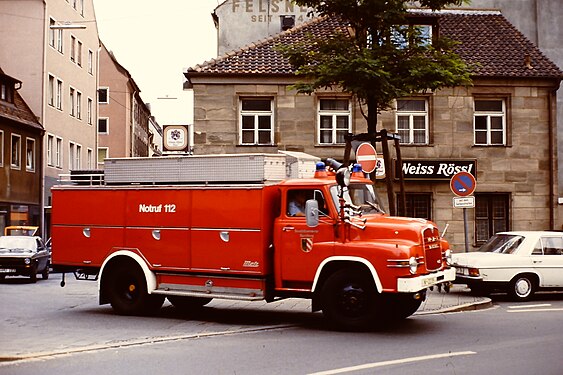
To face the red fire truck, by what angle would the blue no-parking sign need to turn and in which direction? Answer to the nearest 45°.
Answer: approximately 45° to its right

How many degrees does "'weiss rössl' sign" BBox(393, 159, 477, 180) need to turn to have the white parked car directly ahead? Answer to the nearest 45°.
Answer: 0° — it already faces it

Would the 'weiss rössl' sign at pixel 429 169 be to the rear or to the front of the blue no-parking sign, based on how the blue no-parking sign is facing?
to the rear

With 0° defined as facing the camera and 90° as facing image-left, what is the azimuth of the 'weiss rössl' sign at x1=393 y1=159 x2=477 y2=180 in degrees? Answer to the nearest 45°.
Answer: approximately 0°

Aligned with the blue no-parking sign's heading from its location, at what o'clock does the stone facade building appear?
The stone facade building is roughly at 6 o'clock from the blue no-parking sign.

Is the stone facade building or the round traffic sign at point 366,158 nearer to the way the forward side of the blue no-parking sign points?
the round traffic sign

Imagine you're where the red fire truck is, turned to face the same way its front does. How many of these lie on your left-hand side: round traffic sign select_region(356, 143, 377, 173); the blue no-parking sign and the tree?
3
